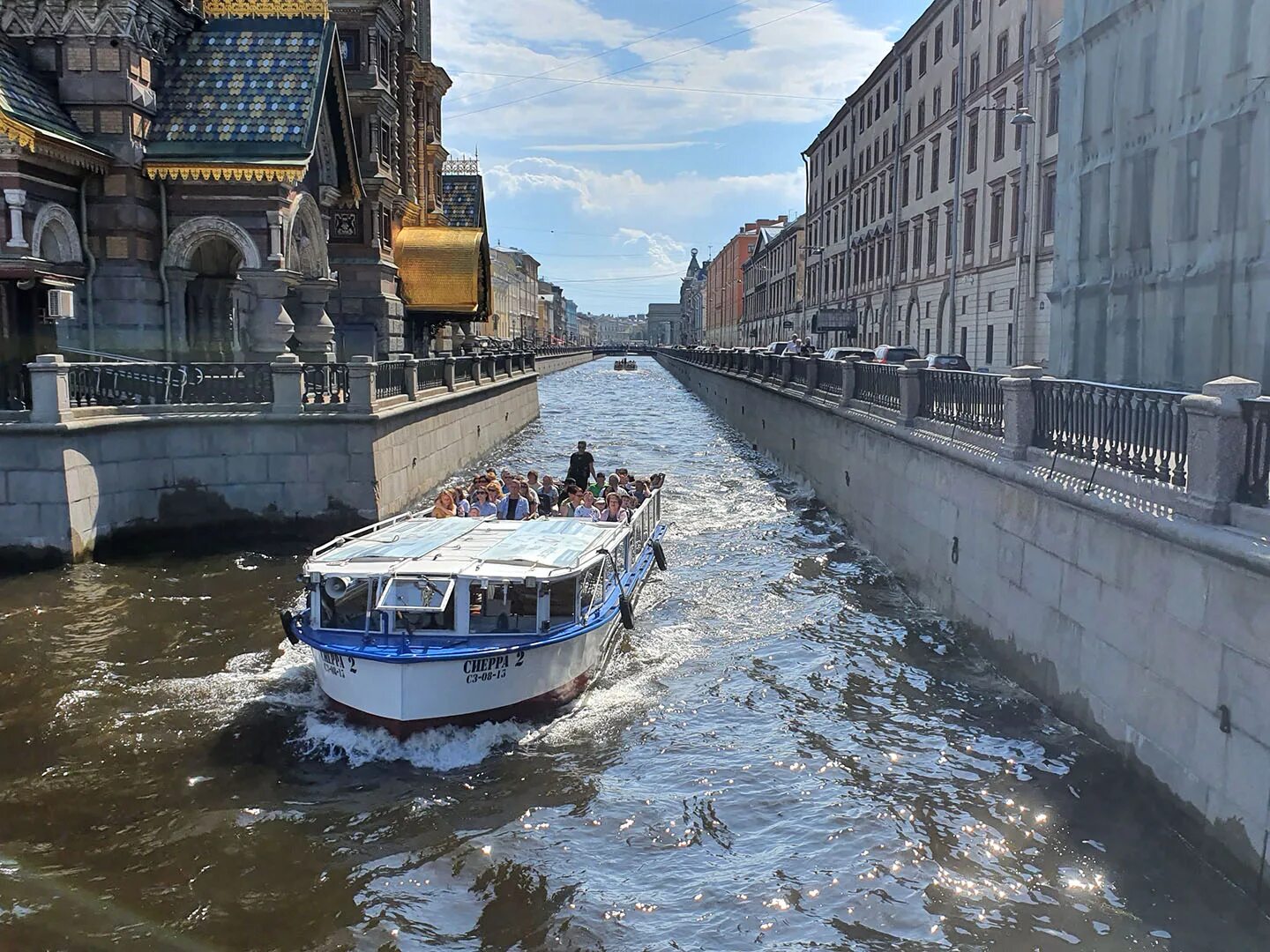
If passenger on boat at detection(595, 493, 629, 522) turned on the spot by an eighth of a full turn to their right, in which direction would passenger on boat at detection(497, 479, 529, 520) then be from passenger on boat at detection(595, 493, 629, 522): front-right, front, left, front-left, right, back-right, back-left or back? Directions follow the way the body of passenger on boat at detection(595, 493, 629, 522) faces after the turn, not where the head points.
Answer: front-right

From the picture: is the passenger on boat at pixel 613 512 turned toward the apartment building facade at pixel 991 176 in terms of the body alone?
no

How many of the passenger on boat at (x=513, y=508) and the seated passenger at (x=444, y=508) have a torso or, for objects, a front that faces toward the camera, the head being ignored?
2

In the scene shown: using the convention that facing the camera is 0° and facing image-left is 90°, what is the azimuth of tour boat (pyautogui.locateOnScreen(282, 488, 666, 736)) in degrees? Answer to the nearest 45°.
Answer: approximately 45°

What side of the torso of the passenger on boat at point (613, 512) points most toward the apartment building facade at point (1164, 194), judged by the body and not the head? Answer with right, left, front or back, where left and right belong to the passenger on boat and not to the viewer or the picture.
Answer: left

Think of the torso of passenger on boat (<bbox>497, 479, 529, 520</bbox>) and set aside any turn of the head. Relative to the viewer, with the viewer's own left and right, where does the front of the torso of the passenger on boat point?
facing the viewer

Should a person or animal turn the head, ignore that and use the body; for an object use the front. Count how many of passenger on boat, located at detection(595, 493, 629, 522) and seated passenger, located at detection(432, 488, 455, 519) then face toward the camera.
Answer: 2

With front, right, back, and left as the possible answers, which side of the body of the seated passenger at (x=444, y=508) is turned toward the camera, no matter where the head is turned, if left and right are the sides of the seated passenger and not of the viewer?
front

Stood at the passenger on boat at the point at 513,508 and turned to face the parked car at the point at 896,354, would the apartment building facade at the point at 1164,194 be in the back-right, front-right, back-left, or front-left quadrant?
front-right

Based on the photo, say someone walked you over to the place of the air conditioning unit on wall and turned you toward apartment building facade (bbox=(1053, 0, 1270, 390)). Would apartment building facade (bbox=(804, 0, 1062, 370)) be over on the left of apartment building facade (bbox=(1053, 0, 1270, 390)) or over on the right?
left

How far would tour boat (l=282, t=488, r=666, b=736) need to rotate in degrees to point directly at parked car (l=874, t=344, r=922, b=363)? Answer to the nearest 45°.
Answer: approximately 180°
